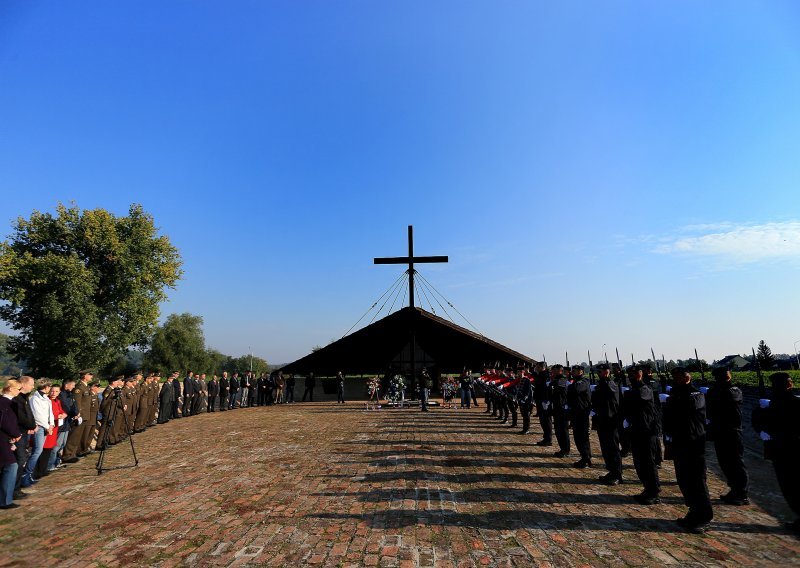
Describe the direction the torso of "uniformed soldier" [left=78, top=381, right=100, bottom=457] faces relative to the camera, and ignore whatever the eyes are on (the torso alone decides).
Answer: to the viewer's right

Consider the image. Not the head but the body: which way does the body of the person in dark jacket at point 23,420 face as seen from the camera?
to the viewer's right

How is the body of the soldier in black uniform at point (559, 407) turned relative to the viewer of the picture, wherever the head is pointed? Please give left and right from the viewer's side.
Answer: facing to the left of the viewer

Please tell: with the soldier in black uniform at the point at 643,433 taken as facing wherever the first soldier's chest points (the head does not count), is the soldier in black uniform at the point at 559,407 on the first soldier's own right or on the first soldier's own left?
on the first soldier's own right

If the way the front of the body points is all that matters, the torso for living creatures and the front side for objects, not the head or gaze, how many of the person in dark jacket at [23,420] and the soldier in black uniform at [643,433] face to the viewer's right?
1

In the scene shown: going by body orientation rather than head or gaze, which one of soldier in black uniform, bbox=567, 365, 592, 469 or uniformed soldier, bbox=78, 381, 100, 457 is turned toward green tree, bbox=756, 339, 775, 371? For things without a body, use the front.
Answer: the uniformed soldier

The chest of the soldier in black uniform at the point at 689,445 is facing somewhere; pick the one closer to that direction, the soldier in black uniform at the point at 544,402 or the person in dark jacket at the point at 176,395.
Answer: the person in dark jacket

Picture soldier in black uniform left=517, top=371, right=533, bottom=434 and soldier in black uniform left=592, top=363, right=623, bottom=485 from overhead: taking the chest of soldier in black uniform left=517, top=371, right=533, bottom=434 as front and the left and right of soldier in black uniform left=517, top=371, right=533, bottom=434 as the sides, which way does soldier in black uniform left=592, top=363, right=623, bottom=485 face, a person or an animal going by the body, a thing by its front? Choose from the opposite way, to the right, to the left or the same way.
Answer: the same way

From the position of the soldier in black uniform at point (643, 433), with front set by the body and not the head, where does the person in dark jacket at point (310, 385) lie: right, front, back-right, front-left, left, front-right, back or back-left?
front-right

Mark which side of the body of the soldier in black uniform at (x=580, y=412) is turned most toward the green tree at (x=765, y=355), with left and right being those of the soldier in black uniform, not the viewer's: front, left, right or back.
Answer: right

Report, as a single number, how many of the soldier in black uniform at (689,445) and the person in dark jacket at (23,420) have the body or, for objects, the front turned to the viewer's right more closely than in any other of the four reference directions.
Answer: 1

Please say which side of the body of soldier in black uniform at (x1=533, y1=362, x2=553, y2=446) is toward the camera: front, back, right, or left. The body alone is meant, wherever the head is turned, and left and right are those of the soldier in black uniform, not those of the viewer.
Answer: left

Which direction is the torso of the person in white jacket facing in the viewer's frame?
to the viewer's right

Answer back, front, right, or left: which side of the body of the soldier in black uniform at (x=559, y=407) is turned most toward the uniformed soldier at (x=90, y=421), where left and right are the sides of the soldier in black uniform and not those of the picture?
front

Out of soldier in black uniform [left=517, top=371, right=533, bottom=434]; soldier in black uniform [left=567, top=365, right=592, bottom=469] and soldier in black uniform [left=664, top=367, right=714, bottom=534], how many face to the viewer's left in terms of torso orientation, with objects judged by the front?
3

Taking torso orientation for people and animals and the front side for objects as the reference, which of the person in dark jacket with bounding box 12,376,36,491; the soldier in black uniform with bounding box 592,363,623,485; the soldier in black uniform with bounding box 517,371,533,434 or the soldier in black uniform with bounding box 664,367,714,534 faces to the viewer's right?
the person in dark jacket

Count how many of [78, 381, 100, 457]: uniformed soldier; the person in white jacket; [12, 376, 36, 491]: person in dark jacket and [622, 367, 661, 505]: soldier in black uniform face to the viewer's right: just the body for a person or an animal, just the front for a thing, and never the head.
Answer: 3
